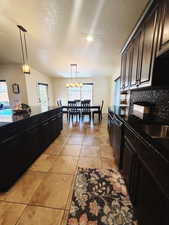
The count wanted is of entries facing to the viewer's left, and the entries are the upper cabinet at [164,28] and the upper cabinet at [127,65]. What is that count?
2

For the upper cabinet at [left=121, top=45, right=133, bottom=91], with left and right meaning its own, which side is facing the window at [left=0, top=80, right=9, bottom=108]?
front

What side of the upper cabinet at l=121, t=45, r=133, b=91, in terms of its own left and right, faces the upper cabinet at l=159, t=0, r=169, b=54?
left

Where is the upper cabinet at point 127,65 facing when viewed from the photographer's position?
facing to the left of the viewer

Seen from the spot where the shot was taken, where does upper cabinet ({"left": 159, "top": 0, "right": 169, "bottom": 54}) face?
facing to the left of the viewer

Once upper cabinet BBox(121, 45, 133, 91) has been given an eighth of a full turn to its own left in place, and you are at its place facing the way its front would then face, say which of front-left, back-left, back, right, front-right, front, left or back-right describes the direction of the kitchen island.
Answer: front

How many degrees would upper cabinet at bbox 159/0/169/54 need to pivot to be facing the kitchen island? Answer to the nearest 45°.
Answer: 0° — it already faces it
